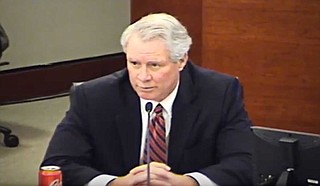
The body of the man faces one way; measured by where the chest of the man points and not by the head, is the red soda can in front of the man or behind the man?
in front

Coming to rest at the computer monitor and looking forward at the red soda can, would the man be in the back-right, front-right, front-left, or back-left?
front-right

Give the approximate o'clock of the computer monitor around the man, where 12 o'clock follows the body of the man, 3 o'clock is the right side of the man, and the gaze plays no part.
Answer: The computer monitor is roughly at 10 o'clock from the man.

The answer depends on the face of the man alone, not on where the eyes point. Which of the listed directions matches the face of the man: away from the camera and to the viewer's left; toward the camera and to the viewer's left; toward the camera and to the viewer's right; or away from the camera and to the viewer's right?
toward the camera and to the viewer's left

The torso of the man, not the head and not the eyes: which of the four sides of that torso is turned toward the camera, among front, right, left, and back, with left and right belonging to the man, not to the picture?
front

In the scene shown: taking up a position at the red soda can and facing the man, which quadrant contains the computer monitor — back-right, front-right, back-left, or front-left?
front-right

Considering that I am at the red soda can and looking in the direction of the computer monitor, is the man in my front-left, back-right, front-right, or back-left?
front-left
